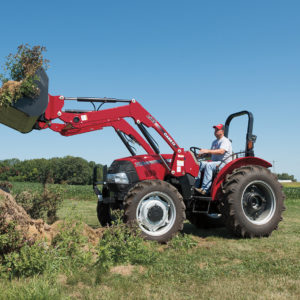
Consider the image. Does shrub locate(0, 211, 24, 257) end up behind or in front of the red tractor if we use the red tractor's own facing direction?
in front

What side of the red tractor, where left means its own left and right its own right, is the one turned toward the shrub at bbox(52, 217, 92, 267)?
front

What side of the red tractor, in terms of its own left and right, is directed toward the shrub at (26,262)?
front

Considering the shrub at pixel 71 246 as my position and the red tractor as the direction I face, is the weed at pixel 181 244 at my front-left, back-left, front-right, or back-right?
front-right

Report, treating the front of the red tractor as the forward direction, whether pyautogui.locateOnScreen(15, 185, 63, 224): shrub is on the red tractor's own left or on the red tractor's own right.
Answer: on the red tractor's own right

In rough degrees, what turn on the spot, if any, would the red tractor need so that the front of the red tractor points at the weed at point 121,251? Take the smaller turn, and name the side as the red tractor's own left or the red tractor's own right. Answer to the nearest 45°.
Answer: approximately 45° to the red tractor's own left
